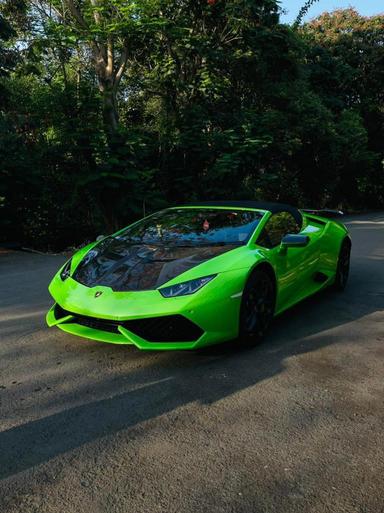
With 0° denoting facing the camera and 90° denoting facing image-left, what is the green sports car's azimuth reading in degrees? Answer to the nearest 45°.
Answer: approximately 45°
